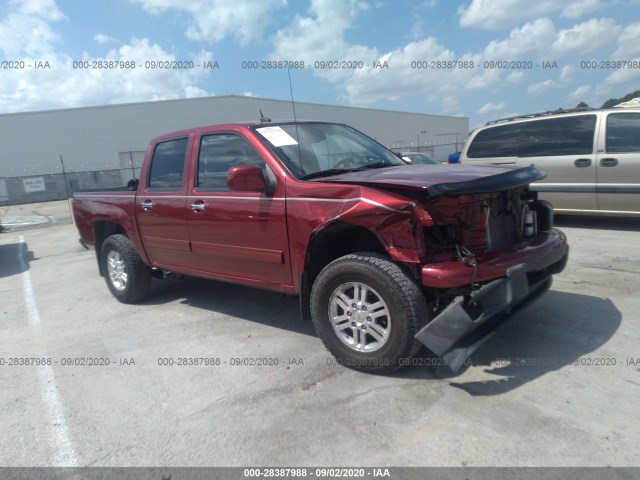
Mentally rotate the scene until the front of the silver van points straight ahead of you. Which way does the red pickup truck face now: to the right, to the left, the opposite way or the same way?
the same way

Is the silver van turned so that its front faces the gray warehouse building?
no

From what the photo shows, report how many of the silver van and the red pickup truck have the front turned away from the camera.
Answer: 0

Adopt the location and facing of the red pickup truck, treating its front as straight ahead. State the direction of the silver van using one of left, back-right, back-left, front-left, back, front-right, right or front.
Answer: left

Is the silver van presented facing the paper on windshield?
no

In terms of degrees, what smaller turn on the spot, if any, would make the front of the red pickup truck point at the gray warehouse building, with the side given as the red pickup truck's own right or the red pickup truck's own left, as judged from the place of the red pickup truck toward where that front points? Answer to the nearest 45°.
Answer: approximately 180°

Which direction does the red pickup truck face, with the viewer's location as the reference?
facing the viewer and to the right of the viewer

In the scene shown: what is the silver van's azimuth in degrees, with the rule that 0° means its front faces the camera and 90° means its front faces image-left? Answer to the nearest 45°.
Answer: approximately 270°

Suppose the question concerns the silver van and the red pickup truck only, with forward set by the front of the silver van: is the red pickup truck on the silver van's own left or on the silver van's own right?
on the silver van's own right
